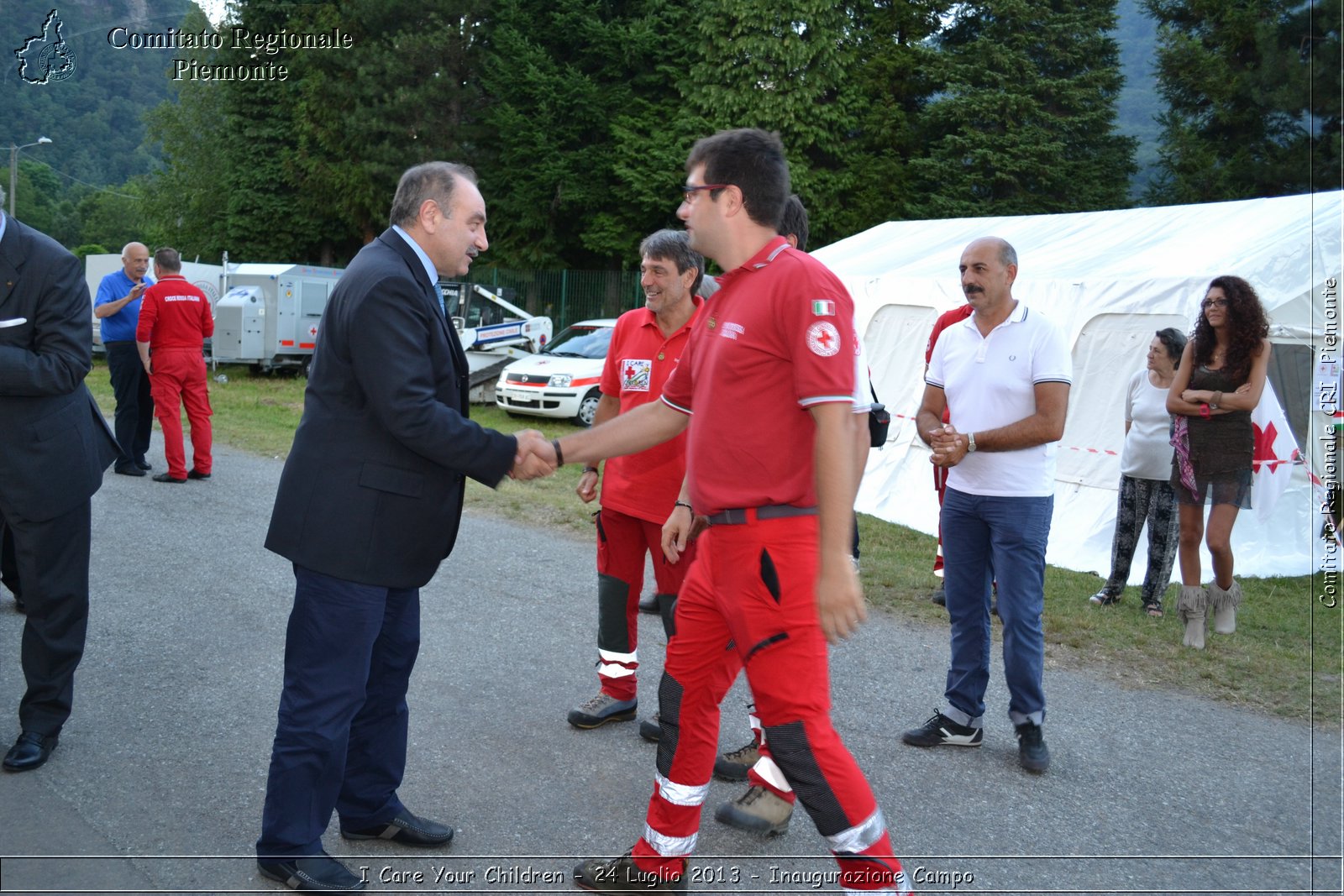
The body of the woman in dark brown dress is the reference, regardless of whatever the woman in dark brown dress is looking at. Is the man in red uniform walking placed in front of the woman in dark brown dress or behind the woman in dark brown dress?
in front

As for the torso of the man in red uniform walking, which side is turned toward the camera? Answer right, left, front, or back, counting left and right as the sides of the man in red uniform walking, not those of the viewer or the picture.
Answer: left

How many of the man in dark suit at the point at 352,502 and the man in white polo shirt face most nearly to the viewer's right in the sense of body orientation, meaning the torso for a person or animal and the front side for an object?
1

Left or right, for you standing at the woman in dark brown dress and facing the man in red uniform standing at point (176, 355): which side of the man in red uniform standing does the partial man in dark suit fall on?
left

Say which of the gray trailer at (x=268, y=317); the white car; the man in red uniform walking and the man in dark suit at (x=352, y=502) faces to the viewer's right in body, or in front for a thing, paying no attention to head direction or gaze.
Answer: the man in dark suit

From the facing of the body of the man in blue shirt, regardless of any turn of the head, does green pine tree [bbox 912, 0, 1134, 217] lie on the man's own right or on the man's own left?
on the man's own left

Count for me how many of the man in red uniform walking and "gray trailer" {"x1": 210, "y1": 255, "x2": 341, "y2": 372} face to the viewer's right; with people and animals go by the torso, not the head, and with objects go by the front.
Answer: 0

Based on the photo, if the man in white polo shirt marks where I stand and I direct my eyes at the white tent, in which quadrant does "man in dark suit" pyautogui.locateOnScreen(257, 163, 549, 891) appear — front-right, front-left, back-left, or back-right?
back-left

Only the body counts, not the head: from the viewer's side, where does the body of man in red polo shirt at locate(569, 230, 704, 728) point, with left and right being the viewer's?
facing the viewer and to the left of the viewer

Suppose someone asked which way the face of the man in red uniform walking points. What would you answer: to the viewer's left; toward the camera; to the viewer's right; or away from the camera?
to the viewer's left

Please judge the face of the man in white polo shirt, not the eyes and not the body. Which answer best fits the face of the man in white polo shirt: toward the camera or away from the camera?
toward the camera

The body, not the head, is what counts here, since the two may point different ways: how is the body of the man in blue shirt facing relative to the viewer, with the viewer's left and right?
facing the viewer and to the right of the viewer

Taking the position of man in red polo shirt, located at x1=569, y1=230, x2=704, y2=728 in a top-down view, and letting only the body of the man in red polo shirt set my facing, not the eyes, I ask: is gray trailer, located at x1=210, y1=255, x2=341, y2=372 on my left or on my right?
on my right

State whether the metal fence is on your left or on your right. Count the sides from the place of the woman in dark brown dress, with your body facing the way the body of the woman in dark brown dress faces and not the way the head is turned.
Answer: on your right

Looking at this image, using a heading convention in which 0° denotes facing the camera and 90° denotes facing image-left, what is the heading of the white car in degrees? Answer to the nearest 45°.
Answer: approximately 45°
